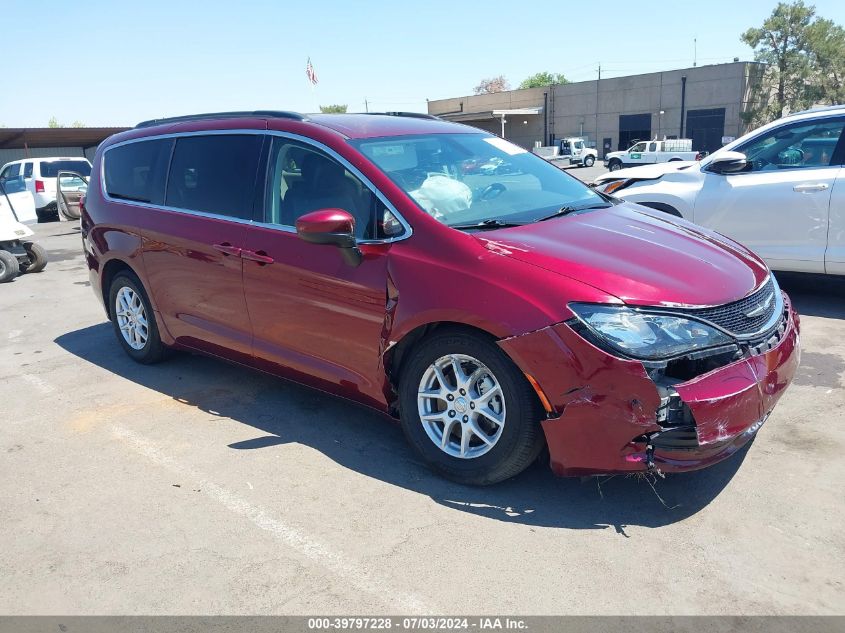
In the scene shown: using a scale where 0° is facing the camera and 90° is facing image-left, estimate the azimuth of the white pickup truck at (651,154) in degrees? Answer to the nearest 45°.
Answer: approximately 90°

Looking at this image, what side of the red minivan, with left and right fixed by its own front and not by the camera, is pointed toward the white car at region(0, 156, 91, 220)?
back

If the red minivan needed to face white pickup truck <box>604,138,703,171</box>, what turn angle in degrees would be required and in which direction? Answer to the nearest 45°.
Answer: approximately 135° to its left

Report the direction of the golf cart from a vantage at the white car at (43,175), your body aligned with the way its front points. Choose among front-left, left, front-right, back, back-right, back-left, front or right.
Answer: back-left

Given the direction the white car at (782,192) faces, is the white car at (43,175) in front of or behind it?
in front

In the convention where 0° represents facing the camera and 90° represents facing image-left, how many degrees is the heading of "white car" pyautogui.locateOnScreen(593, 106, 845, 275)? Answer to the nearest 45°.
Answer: approximately 90°

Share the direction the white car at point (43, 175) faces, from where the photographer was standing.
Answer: facing away from the viewer and to the left of the viewer

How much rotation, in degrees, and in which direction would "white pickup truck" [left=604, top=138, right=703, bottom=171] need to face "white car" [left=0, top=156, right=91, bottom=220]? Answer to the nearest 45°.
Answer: approximately 45° to its left
